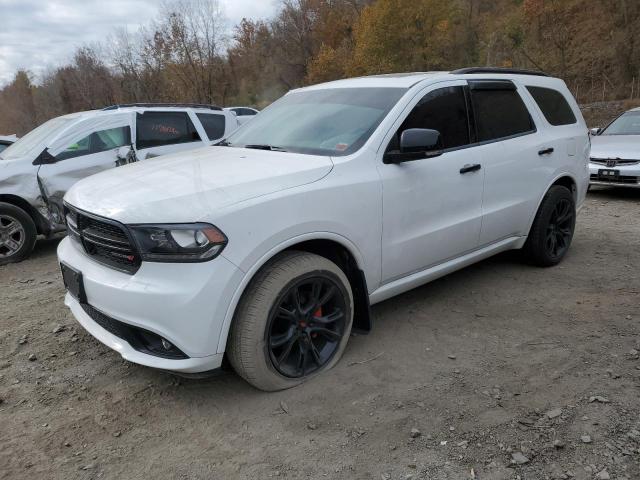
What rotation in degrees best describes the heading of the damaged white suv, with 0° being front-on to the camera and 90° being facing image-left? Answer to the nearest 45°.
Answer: approximately 45°

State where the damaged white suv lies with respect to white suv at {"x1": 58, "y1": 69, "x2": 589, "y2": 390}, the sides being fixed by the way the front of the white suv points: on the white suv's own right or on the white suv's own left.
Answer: on the white suv's own right

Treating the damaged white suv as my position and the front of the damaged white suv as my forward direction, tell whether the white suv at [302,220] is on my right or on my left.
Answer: on my left

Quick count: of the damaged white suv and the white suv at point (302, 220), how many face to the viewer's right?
0
